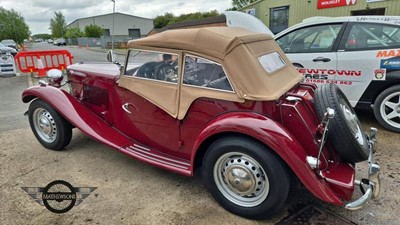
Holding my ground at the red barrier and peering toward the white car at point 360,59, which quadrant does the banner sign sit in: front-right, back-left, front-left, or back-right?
front-left

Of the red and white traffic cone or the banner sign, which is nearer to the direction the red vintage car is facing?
the red and white traffic cone

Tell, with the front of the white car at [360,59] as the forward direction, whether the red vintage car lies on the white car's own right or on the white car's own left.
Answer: on the white car's own left

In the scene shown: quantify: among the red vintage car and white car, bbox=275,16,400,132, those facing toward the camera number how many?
0

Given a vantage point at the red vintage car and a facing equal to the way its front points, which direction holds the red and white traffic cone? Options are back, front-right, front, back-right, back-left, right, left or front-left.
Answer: front

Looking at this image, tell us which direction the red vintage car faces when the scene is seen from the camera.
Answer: facing away from the viewer and to the left of the viewer

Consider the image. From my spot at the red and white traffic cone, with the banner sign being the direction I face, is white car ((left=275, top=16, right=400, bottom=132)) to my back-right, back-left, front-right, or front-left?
front-right

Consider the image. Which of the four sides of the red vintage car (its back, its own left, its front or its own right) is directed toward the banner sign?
right

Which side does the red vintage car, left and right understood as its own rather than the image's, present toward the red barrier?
front

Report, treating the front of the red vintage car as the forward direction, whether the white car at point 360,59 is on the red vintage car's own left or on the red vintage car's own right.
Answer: on the red vintage car's own right

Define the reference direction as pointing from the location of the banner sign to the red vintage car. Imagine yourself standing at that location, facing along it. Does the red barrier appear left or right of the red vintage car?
right

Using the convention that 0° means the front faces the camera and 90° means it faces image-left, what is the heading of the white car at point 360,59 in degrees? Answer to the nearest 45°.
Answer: approximately 90°

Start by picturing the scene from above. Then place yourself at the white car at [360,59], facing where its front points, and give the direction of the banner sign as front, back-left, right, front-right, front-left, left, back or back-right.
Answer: right
